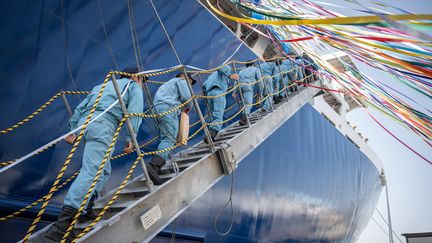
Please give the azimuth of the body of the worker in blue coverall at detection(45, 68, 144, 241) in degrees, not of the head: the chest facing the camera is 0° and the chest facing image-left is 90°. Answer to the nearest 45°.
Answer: approximately 225°

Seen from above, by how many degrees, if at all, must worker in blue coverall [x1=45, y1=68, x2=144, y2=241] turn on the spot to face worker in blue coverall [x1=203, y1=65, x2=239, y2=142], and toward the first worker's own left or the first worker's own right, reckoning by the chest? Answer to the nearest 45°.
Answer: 0° — they already face them

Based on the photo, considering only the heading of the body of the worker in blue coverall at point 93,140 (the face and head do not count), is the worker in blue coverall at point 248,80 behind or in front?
in front

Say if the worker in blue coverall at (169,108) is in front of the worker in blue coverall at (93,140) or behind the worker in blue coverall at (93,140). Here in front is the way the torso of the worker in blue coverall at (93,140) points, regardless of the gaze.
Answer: in front
